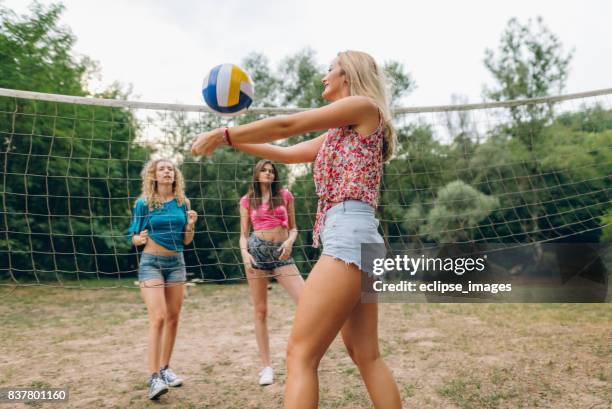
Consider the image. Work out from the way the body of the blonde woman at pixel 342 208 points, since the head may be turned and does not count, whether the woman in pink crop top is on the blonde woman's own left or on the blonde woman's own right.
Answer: on the blonde woman's own right

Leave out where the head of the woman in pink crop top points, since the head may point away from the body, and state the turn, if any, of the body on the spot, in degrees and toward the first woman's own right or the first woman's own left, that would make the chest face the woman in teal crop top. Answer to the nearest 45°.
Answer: approximately 90° to the first woman's own right

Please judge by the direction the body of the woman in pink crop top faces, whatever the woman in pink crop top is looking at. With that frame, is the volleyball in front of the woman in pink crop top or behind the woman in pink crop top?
in front

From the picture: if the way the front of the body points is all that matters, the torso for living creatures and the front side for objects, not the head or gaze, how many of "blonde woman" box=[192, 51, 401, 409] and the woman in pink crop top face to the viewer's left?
1

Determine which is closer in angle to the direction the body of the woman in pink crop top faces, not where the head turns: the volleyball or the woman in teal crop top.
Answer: the volleyball

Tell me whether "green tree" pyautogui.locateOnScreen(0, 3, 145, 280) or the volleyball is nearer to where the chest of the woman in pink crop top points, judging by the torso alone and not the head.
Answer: the volleyball

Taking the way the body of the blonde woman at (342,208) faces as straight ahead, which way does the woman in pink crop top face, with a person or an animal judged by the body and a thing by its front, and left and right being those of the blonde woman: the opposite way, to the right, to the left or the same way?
to the left

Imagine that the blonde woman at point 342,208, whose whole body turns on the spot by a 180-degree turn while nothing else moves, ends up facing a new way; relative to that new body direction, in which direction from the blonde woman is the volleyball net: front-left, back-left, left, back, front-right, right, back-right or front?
left

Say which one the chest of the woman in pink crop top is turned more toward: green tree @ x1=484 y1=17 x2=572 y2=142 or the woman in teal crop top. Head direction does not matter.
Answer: the woman in teal crop top

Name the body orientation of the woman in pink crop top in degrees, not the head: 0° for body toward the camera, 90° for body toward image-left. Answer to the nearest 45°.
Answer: approximately 0°

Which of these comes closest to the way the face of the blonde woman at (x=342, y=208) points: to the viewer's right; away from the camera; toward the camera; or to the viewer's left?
to the viewer's left

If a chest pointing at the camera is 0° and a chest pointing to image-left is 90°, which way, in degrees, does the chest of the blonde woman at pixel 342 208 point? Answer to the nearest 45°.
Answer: approximately 90°
